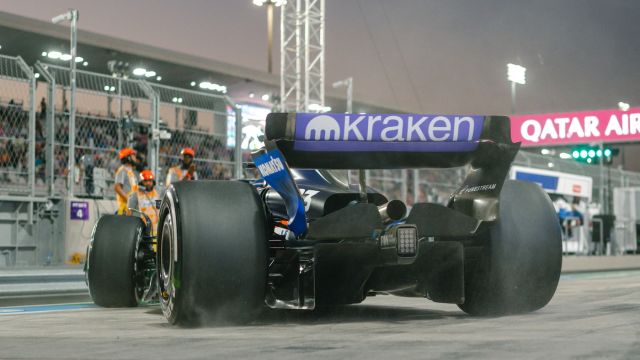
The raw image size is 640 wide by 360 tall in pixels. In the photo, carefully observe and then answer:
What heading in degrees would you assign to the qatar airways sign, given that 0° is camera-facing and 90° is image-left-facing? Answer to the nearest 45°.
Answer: approximately 0°

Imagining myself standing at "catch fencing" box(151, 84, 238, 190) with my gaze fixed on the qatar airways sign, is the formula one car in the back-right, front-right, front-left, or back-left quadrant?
back-right

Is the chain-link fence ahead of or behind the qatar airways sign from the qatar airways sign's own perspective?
ahead

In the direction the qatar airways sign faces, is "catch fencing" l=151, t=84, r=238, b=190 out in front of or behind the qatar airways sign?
in front

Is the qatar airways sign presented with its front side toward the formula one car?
yes
